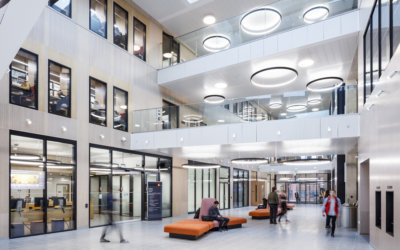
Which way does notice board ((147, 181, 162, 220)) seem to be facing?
toward the camera
